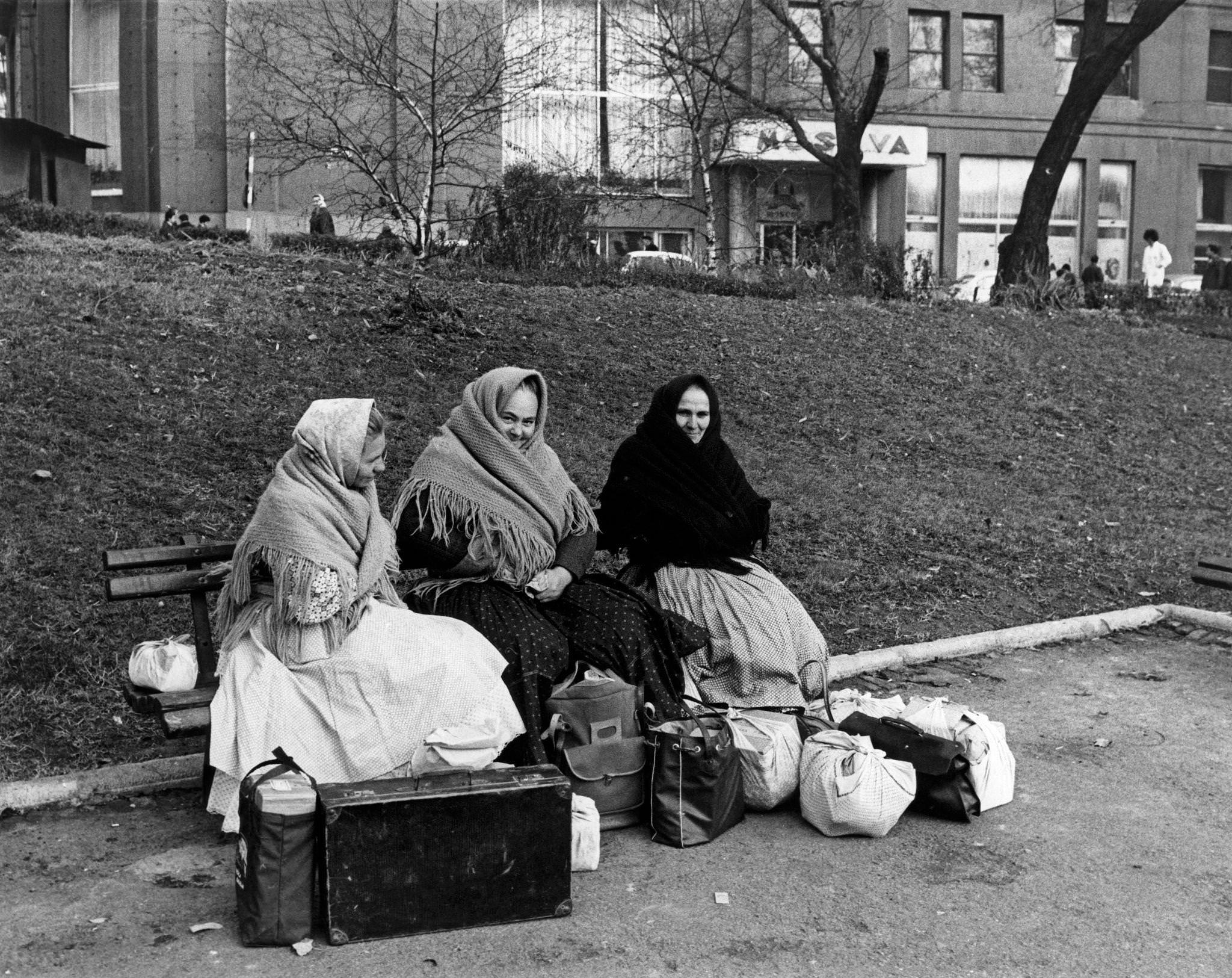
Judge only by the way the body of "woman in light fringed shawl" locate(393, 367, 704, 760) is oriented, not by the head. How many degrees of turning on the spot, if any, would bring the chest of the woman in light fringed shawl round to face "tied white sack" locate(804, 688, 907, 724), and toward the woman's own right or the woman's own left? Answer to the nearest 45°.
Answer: approximately 45° to the woman's own left

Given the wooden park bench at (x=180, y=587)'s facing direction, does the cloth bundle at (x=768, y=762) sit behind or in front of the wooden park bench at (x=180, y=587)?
in front

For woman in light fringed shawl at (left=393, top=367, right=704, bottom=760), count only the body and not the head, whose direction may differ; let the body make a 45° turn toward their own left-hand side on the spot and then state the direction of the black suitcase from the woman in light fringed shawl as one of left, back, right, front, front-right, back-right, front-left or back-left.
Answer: right

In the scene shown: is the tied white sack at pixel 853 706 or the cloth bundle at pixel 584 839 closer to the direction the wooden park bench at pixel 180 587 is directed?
the cloth bundle

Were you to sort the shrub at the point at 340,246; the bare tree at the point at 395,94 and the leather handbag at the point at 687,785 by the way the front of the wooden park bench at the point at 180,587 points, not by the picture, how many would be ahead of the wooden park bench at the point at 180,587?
1

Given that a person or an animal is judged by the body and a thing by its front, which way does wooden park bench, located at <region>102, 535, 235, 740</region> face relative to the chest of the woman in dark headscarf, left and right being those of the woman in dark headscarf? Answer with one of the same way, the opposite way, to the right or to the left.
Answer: the same way

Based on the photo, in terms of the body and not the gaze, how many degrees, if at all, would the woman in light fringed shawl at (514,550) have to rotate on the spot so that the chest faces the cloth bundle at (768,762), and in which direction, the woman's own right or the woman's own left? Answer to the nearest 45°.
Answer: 0° — they already face it

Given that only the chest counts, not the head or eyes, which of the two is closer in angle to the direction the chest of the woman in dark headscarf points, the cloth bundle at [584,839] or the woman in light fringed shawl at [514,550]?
the cloth bundle

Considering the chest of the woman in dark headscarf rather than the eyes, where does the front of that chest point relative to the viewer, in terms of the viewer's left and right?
facing the viewer and to the right of the viewer

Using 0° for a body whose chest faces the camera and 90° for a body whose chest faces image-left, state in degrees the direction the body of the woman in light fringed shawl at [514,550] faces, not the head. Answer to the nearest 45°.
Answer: approximately 315°

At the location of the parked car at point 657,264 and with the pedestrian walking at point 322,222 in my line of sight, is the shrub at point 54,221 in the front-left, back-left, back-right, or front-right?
front-left

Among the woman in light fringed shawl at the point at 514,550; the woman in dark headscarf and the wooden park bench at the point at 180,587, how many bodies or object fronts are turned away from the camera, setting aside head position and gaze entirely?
0

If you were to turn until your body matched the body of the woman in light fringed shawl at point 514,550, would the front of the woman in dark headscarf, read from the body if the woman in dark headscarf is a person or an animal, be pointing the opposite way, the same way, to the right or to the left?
the same way

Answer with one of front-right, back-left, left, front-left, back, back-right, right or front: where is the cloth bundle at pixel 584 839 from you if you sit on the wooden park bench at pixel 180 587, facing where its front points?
front

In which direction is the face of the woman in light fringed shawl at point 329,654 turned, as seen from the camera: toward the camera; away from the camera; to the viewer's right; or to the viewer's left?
to the viewer's right
